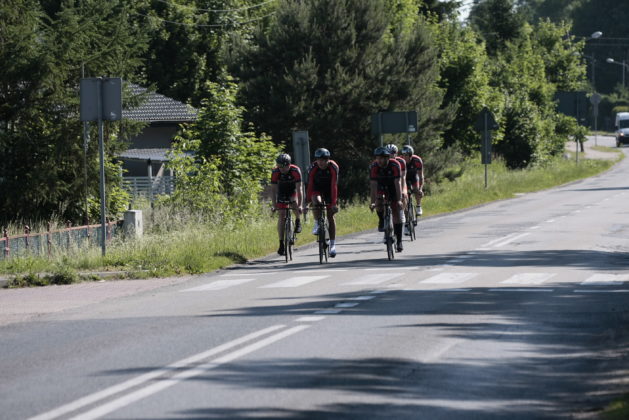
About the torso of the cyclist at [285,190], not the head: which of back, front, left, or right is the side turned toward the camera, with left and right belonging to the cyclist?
front

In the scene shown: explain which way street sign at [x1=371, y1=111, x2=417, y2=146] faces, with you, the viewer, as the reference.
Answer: facing away from the viewer

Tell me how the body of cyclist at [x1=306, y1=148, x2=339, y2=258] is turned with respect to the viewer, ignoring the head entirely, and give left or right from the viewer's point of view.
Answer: facing the viewer

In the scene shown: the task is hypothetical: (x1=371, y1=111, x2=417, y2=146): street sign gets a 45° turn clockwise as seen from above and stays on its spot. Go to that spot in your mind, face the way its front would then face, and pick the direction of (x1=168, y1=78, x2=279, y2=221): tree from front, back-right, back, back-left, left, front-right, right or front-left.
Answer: back-left

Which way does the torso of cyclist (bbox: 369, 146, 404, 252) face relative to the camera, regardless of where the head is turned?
toward the camera

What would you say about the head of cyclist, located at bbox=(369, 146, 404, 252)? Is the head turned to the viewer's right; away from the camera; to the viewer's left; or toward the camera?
toward the camera

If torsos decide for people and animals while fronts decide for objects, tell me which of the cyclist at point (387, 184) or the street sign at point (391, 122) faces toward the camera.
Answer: the cyclist

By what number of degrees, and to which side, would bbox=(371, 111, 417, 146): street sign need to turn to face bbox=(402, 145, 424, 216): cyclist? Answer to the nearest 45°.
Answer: approximately 180°

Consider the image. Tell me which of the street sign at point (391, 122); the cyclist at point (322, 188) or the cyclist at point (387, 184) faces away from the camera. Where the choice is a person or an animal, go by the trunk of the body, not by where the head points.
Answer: the street sign

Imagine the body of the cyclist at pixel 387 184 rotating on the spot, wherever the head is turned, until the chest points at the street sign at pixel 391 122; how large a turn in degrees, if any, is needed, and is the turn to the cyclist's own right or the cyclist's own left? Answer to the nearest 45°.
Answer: approximately 180°

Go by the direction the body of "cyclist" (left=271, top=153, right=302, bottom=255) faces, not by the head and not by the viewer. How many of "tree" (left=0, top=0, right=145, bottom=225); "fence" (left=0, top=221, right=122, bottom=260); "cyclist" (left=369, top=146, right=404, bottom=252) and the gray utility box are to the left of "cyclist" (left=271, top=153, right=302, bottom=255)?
1

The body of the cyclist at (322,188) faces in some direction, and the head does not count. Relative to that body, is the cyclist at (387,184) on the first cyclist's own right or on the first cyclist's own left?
on the first cyclist's own left

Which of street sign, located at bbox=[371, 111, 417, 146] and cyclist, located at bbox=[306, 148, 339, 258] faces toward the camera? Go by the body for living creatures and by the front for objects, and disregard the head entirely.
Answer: the cyclist
